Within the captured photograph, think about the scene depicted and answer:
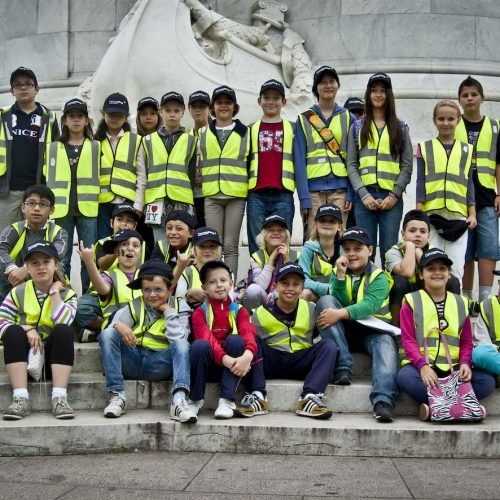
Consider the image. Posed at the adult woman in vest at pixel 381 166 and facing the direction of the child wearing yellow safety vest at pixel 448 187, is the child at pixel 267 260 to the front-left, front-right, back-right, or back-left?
back-right

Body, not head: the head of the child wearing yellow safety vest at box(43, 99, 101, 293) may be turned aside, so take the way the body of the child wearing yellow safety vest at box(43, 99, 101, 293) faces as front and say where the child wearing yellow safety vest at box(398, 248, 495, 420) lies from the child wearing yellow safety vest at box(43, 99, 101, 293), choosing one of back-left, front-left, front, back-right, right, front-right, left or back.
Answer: front-left

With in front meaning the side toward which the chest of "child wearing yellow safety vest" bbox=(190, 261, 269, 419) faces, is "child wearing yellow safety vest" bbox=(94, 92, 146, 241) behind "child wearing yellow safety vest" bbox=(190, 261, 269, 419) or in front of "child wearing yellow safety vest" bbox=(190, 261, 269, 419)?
behind

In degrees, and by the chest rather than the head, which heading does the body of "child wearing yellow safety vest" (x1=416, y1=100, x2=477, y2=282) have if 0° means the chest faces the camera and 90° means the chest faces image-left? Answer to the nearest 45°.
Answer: approximately 0°

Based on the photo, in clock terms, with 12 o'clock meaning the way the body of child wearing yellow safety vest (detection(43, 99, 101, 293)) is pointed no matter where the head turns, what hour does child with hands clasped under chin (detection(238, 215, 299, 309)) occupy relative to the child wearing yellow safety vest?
The child with hands clasped under chin is roughly at 10 o'clock from the child wearing yellow safety vest.

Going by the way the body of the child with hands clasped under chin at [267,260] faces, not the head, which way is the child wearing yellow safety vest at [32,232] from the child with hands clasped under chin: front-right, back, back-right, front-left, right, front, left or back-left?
right

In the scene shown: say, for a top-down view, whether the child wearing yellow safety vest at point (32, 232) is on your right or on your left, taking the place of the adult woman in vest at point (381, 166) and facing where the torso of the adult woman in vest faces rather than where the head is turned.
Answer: on your right

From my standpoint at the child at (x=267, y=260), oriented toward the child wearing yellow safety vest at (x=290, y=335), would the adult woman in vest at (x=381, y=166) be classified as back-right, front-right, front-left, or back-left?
back-left

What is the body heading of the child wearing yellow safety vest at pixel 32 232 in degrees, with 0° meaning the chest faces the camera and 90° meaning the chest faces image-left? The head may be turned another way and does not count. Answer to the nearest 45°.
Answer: approximately 0°
